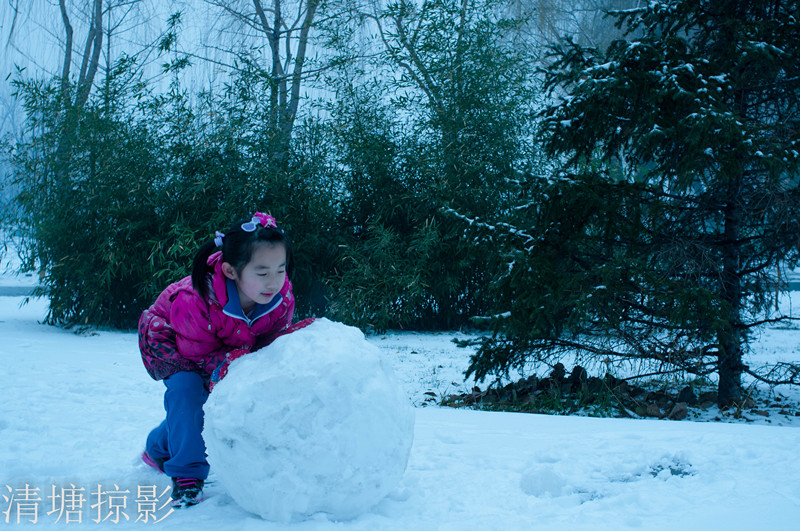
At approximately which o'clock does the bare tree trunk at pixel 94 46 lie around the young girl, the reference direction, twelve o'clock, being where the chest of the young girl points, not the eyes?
The bare tree trunk is roughly at 7 o'clock from the young girl.

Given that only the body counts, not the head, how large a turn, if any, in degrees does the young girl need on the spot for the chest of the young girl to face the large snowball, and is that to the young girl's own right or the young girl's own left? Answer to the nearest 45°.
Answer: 0° — they already face it

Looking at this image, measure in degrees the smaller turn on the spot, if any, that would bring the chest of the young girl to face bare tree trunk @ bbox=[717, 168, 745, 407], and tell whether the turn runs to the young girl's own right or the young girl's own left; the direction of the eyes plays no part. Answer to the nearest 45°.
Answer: approximately 45° to the young girl's own left

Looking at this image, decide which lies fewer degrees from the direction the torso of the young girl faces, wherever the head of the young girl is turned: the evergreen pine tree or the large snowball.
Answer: the large snowball

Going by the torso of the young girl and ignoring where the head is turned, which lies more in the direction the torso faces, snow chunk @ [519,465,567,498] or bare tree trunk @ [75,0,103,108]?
the snow chunk

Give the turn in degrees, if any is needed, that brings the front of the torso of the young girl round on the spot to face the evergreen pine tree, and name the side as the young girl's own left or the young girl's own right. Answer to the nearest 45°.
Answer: approximately 45° to the young girl's own left

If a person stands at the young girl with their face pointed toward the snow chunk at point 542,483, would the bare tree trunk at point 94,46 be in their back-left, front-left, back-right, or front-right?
back-left

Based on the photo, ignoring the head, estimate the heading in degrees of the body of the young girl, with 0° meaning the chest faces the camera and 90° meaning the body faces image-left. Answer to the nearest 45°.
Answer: approximately 315°

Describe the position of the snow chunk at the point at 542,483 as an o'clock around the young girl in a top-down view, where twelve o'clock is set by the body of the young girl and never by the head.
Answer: The snow chunk is roughly at 11 o'clock from the young girl.
